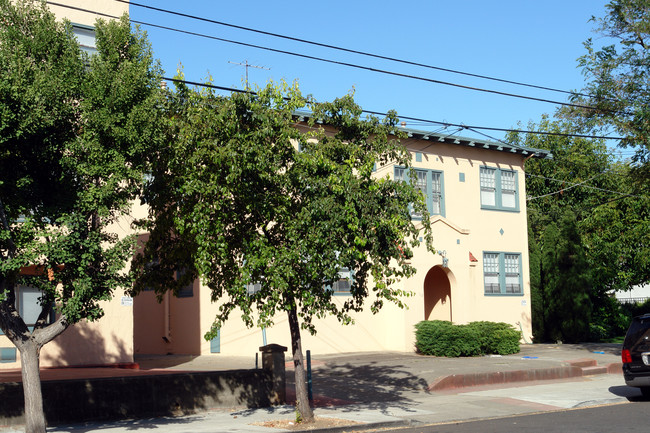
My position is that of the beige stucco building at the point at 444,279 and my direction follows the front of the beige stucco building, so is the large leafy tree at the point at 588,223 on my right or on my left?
on my left

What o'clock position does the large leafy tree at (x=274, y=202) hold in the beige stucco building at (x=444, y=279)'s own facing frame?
The large leafy tree is roughly at 2 o'clock from the beige stucco building.

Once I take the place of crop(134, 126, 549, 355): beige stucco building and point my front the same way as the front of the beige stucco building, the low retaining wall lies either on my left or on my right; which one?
on my right

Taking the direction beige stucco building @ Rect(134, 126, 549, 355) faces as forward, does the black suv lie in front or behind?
in front

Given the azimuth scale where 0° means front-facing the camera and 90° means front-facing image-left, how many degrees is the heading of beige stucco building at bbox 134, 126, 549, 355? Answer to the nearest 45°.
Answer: approximately 315°

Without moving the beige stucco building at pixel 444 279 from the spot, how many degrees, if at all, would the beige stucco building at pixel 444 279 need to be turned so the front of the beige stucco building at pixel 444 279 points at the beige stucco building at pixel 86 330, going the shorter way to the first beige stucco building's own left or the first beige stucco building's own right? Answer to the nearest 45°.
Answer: approximately 90° to the first beige stucco building's own right
